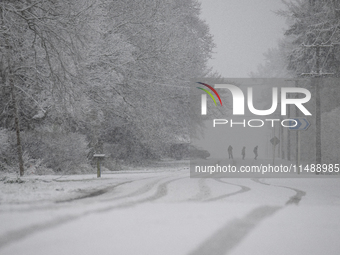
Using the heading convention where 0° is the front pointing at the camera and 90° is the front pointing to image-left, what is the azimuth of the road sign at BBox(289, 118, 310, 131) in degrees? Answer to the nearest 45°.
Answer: approximately 0°
